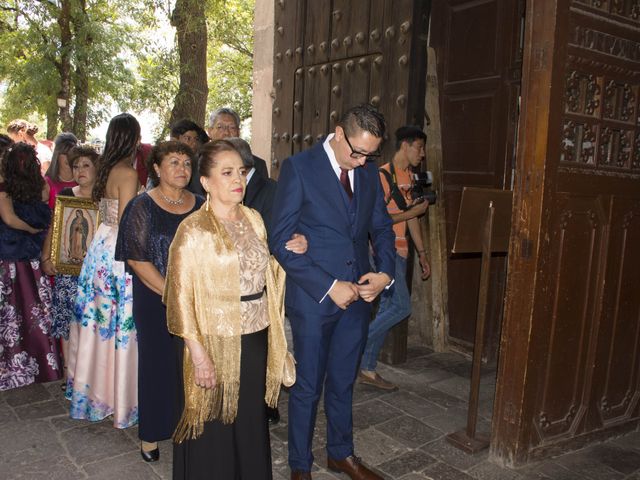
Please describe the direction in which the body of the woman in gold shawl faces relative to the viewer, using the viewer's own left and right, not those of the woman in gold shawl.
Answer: facing the viewer and to the right of the viewer

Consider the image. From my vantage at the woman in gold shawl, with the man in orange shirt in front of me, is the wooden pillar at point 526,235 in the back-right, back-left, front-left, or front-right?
front-right

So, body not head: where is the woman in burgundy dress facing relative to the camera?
away from the camera

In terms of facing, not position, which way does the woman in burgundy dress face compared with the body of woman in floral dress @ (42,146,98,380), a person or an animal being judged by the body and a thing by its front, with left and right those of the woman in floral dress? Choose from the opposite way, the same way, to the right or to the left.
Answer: the opposite way

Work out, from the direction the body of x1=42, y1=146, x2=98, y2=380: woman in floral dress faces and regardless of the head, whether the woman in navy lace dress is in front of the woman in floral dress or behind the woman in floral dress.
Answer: in front

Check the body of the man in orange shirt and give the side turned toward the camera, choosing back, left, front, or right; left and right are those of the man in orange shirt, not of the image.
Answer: right

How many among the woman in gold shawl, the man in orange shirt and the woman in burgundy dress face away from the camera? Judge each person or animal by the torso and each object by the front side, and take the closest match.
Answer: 1

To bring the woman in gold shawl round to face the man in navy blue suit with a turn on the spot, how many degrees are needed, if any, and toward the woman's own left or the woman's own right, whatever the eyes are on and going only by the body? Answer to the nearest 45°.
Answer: approximately 90° to the woman's own left

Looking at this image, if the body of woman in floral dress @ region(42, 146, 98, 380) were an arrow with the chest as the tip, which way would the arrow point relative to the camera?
toward the camera

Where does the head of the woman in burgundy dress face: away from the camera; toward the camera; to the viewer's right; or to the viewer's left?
away from the camera

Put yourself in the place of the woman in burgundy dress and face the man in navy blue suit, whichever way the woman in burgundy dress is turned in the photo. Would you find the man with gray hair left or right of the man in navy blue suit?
left
